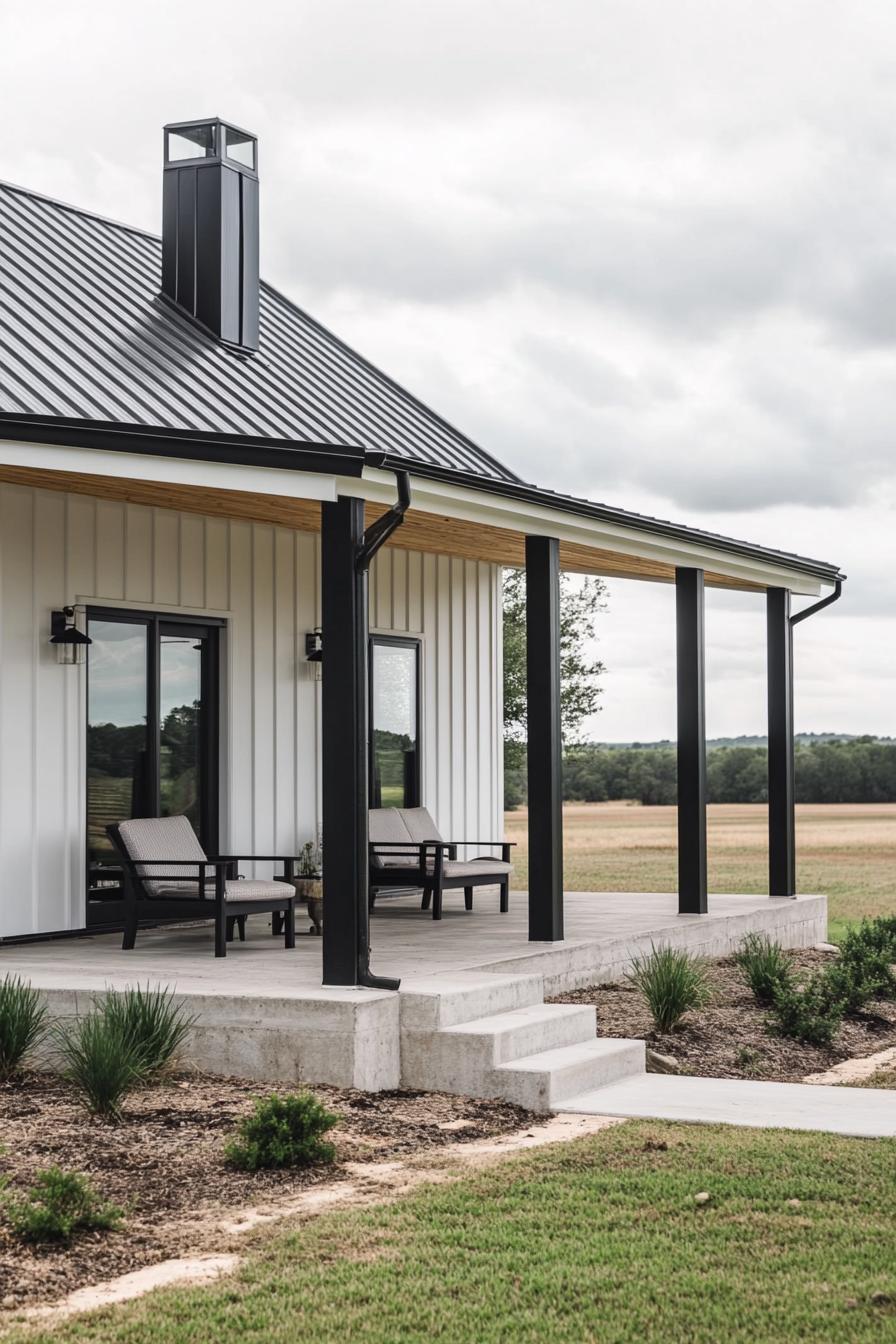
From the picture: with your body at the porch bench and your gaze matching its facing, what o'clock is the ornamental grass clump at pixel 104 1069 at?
The ornamental grass clump is roughly at 2 o'clock from the porch bench.

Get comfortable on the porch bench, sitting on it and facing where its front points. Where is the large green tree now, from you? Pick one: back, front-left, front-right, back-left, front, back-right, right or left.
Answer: back-left

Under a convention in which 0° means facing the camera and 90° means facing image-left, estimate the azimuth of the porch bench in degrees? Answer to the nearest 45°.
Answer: approximately 315°

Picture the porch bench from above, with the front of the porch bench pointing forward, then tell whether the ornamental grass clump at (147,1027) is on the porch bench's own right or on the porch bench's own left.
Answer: on the porch bench's own right

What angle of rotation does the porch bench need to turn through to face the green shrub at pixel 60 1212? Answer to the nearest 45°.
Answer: approximately 45° to its right

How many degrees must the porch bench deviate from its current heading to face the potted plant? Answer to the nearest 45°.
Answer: approximately 90° to its right

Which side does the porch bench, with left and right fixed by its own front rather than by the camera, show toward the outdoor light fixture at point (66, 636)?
right
